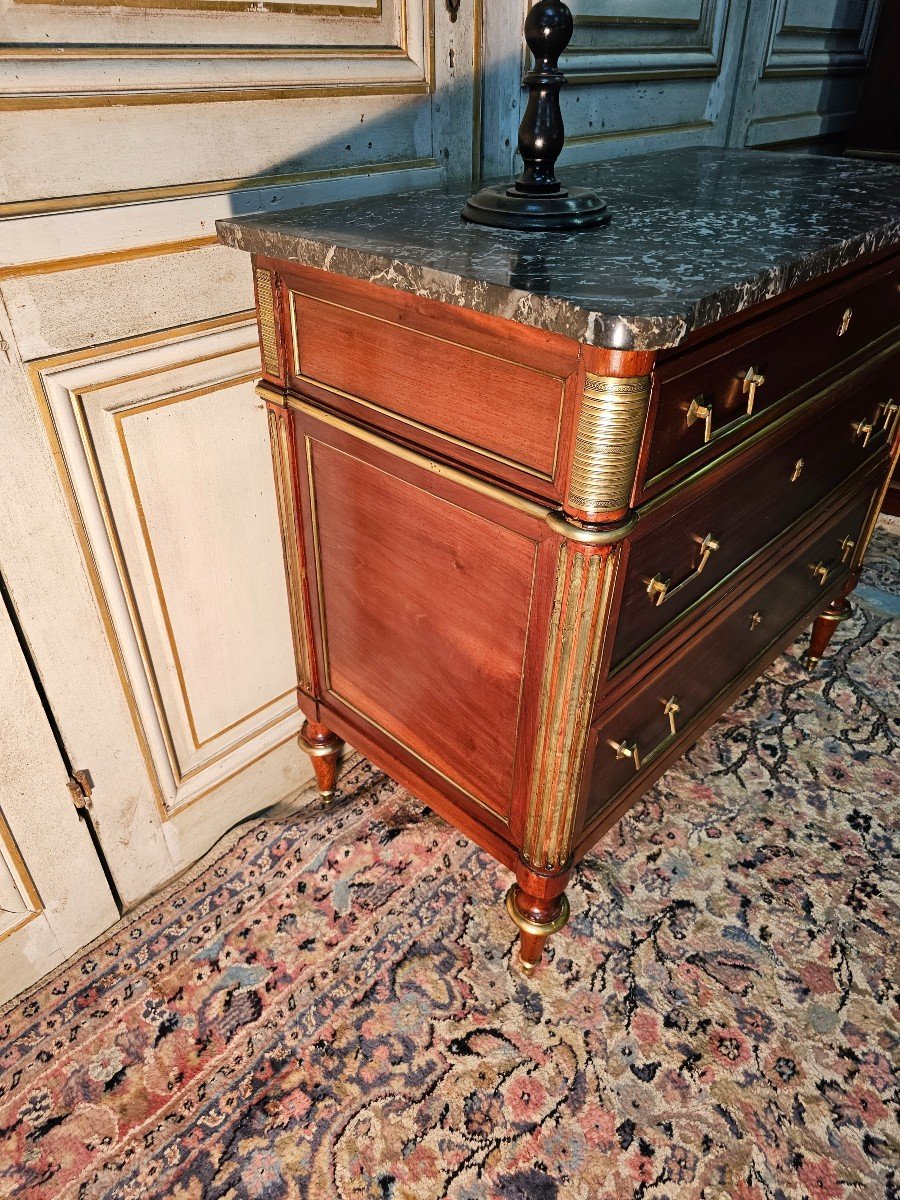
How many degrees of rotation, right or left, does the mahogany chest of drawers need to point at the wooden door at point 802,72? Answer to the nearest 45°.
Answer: approximately 135° to its left

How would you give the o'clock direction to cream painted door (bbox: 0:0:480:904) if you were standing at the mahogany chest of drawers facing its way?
The cream painted door is roughly at 5 o'clock from the mahogany chest of drawers.

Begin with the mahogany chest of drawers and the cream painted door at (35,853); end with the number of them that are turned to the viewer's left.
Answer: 0

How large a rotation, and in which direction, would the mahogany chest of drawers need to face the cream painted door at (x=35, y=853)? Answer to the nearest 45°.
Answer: approximately 135° to its right

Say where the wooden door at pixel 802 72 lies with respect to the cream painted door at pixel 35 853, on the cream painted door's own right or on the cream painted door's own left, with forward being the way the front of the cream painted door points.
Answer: on the cream painted door's own left

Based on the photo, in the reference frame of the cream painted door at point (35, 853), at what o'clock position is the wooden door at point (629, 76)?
The wooden door is roughly at 10 o'clock from the cream painted door.

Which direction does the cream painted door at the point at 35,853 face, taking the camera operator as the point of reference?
facing the viewer and to the right of the viewer

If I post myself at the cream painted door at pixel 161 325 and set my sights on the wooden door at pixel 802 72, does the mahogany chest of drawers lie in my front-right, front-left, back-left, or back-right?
front-right
